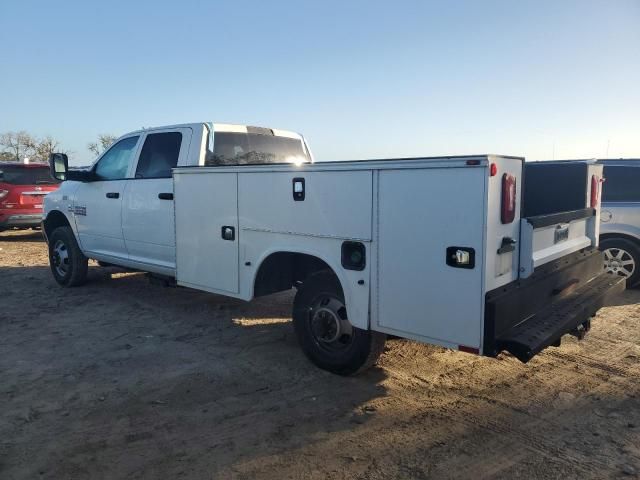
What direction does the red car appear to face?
away from the camera

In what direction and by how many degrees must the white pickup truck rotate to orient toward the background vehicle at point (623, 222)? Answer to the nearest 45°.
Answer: approximately 90° to its right

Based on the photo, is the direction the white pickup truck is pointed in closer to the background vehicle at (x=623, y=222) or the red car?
the red car

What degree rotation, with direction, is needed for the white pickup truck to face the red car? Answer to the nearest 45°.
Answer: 0° — it already faces it

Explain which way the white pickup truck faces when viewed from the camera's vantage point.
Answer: facing away from the viewer and to the left of the viewer
